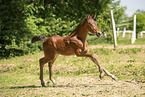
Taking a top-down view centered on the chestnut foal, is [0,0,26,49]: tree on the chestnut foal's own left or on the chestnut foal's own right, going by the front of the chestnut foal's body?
on the chestnut foal's own left

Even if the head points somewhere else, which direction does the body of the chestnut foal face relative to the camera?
to the viewer's right
